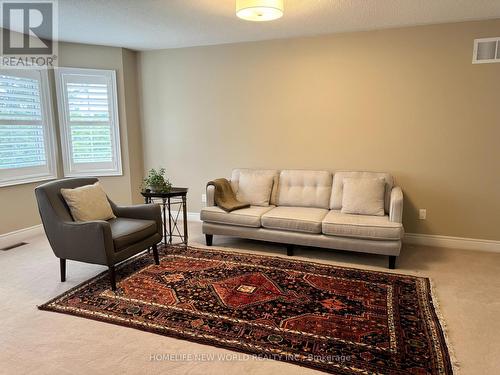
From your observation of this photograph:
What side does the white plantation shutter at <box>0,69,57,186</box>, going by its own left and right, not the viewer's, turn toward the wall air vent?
front

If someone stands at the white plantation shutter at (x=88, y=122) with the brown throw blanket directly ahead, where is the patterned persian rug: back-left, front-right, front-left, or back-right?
front-right

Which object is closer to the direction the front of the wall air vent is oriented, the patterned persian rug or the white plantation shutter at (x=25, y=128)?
the patterned persian rug

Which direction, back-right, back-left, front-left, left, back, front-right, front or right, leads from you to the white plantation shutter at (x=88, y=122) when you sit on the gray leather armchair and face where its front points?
back-left

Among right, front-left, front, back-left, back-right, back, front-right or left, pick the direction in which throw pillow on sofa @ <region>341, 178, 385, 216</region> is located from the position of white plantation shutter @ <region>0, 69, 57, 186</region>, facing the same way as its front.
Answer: front

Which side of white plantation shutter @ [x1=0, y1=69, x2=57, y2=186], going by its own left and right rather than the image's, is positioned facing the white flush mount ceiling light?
front

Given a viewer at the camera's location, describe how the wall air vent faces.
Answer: facing the viewer

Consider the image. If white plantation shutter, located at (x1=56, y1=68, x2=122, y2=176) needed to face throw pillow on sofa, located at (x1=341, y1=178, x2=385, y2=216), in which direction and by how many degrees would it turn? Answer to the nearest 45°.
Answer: approximately 45° to its left

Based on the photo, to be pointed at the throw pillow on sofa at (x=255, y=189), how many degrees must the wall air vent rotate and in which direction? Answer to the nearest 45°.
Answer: approximately 90° to its right

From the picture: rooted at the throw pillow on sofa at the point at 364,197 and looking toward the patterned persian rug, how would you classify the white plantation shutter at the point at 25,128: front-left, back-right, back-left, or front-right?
front-right

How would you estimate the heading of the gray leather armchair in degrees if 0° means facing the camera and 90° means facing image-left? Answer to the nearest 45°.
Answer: approximately 315°

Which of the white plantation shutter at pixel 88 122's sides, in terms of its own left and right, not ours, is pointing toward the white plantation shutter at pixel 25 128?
right
